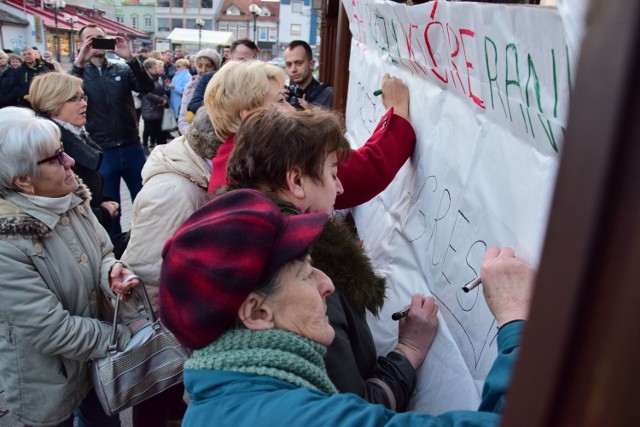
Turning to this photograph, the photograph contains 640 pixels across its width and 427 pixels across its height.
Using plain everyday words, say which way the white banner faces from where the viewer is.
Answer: facing the viewer and to the left of the viewer

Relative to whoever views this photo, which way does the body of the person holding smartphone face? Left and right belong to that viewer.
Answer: facing the viewer

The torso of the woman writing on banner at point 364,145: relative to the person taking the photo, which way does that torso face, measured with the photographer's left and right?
facing to the right of the viewer

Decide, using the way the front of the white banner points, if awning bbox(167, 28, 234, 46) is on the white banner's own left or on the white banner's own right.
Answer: on the white banner's own right

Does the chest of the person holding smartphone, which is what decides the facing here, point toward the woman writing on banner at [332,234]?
yes

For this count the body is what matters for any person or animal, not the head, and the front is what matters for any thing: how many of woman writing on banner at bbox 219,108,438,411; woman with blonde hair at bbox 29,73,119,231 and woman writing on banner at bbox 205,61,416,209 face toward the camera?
0

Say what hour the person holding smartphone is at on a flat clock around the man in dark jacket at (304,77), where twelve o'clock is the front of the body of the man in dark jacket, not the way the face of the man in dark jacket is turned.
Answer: The person holding smartphone is roughly at 2 o'clock from the man in dark jacket.

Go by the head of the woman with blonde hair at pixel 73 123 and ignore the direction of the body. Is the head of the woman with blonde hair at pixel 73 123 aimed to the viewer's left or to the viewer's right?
to the viewer's right

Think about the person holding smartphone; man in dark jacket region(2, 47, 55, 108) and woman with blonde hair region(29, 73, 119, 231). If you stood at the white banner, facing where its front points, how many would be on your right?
3

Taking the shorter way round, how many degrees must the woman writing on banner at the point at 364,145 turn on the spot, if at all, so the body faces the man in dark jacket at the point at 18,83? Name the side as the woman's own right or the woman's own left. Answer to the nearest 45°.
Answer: approximately 135° to the woman's own left

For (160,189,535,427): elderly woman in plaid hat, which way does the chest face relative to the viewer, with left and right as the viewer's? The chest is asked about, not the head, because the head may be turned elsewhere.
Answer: facing to the right of the viewer

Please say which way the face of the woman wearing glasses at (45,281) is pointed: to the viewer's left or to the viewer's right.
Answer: to the viewer's right

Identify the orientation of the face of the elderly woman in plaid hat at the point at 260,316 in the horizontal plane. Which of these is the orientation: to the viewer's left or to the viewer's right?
to the viewer's right

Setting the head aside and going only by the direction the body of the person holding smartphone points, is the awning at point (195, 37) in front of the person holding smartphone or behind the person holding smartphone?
behind
